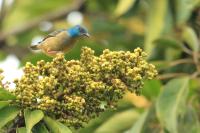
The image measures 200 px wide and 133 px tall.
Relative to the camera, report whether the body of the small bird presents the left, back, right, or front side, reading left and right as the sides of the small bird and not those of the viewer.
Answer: right
